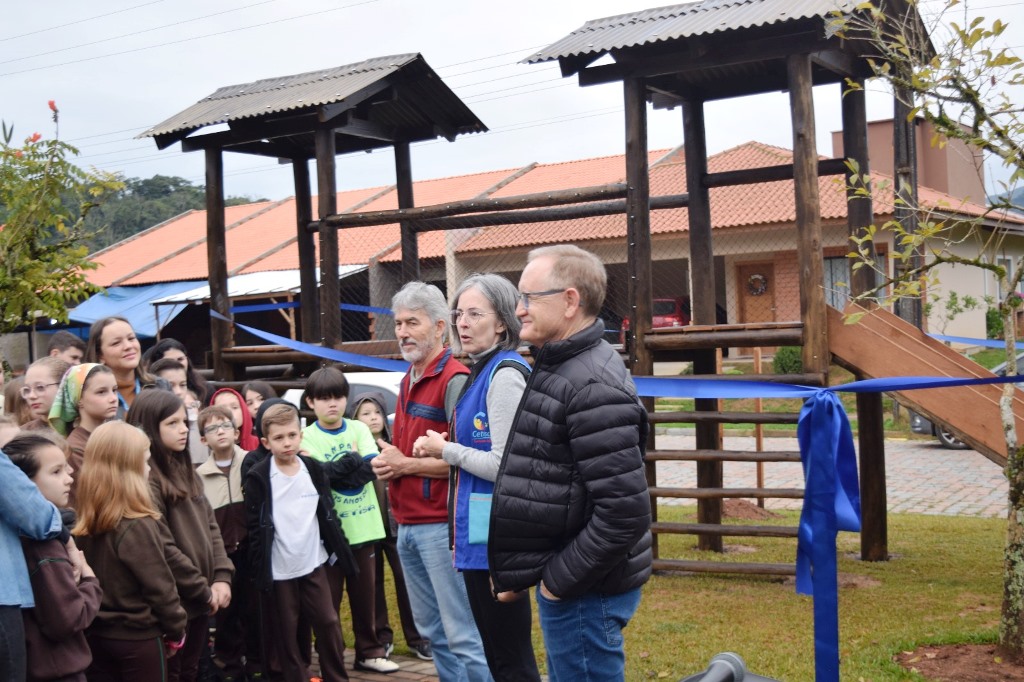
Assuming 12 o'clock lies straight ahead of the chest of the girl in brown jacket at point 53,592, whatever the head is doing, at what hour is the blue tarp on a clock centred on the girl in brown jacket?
The blue tarp is roughly at 9 o'clock from the girl in brown jacket.

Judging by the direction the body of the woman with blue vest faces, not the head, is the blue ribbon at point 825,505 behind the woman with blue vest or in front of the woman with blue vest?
behind

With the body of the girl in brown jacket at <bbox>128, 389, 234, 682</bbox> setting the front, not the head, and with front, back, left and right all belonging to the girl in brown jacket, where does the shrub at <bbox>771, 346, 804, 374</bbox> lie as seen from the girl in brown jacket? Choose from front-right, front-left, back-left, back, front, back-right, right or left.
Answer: left

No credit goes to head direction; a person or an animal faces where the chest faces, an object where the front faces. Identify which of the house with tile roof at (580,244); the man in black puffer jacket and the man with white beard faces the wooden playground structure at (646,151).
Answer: the house with tile roof

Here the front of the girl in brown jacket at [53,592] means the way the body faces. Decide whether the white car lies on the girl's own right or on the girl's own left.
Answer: on the girl's own left

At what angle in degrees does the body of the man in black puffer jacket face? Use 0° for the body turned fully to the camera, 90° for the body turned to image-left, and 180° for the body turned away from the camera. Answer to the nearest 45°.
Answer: approximately 90°

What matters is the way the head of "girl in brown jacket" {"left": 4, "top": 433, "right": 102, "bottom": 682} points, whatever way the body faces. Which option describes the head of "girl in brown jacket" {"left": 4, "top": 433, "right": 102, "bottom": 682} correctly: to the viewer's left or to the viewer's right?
to the viewer's right

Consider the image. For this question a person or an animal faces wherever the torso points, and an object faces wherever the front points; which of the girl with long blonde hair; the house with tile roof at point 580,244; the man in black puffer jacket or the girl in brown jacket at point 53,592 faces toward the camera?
the house with tile roof

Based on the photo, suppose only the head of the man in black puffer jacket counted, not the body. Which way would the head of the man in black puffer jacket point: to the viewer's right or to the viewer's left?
to the viewer's left

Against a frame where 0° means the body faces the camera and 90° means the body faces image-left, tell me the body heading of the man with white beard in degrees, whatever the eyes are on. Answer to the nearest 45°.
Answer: approximately 45°

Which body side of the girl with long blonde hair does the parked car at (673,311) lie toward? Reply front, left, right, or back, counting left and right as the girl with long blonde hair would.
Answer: front

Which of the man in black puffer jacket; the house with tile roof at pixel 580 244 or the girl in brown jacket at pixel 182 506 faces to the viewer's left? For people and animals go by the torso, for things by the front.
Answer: the man in black puffer jacket

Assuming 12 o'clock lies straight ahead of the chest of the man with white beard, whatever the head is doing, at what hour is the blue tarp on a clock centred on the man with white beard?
The blue tarp is roughly at 4 o'clock from the man with white beard.

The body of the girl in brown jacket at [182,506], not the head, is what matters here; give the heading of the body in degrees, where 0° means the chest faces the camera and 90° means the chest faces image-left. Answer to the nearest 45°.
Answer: approximately 315°

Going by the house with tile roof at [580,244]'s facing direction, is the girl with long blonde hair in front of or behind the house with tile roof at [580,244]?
in front
